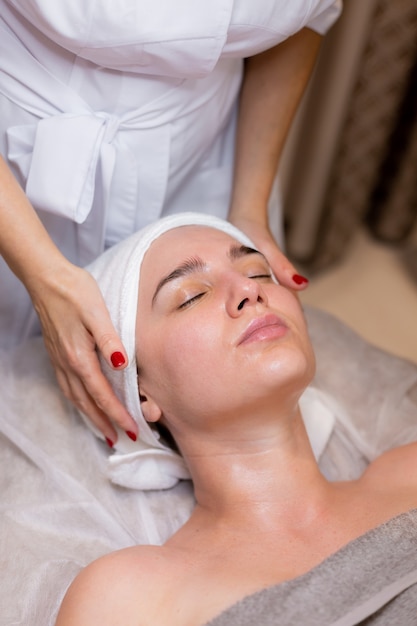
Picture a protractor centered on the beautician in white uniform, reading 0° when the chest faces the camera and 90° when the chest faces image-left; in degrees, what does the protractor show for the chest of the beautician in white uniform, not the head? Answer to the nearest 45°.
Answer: approximately 315°

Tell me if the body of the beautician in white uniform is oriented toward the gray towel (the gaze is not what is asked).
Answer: yes
